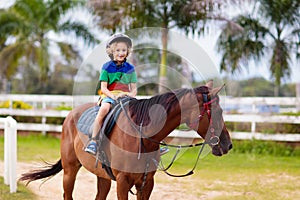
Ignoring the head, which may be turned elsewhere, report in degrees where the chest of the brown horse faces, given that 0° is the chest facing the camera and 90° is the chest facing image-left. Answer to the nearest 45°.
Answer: approximately 315°

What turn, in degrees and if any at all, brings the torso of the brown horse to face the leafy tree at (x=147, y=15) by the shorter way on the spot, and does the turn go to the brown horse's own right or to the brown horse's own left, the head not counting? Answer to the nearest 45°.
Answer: approximately 135° to the brown horse's own left

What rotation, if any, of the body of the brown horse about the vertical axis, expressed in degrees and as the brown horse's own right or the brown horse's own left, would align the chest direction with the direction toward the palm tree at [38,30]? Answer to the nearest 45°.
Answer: approximately 135° to the brown horse's own left

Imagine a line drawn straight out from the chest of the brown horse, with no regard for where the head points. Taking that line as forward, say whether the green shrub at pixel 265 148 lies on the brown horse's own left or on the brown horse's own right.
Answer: on the brown horse's own left

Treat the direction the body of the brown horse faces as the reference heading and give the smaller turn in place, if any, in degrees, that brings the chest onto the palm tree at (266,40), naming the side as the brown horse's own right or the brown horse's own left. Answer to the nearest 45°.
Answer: approximately 90° to the brown horse's own left
